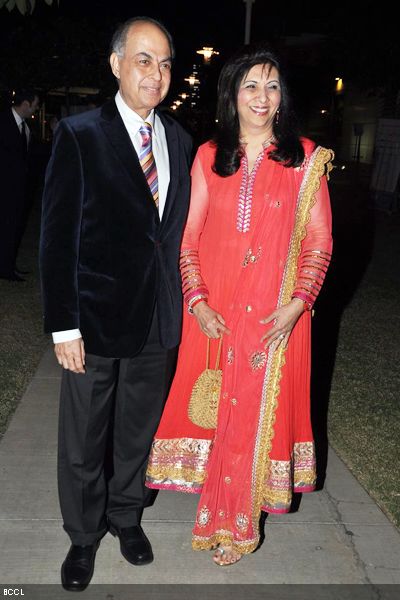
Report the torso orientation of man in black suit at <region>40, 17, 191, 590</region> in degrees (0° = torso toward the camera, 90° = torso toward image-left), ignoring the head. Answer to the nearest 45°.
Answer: approximately 315°

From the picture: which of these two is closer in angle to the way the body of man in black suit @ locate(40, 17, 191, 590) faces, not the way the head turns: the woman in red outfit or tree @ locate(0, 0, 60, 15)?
the woman in red outfit

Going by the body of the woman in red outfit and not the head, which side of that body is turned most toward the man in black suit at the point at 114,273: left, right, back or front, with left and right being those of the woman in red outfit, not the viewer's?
right

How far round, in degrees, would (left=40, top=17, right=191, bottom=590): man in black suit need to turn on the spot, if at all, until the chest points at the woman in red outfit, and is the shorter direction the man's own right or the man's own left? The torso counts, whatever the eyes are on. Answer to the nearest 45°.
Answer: approximately 45° to the man's own left

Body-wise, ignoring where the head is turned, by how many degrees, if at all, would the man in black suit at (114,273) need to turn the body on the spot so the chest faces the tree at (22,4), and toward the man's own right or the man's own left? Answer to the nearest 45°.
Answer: approximately 135° to the man's own left

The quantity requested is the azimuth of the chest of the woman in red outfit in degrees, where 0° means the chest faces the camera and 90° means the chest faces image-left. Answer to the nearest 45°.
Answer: approximately 0°
